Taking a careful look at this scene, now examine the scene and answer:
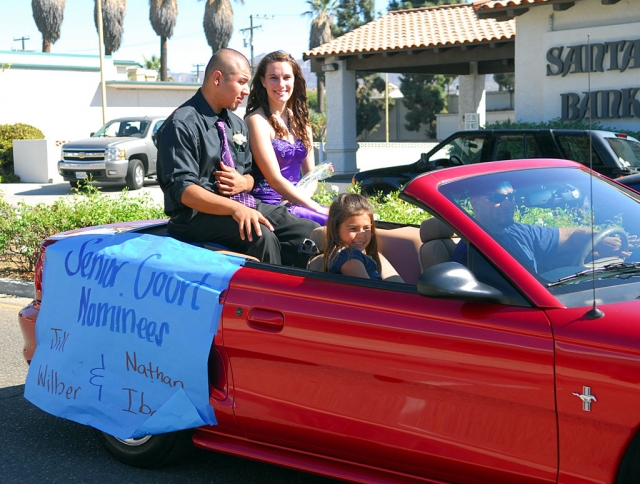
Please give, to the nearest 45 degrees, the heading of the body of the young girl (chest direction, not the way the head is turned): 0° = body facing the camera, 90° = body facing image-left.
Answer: approximately 315°

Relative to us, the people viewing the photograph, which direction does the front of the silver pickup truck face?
facing the viewer and to the left of the viewer

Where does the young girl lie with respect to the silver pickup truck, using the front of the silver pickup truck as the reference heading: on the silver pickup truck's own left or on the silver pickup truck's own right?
on the silver pickup truck's own left

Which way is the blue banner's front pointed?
toward the camera

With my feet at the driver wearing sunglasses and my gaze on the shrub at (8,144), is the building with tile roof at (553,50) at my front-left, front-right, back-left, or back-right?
front-right

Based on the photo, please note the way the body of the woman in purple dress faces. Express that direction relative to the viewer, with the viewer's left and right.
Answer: facing the viewer and to the right of the viewer

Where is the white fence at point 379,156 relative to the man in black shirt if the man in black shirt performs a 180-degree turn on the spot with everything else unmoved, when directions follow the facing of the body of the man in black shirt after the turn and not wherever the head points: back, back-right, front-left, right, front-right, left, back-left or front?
front-right

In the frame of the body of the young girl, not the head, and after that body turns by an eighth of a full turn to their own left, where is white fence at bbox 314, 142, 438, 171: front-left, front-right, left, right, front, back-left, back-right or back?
left

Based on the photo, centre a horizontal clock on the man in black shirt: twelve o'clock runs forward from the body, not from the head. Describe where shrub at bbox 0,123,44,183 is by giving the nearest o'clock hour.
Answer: The shrub is roughly at 7 o'clock from the man in black shirt.

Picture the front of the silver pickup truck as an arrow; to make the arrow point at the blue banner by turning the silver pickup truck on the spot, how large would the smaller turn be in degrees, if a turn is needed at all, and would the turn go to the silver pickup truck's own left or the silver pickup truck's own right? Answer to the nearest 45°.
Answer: approximately 45° to the silver pickup truck's own left
